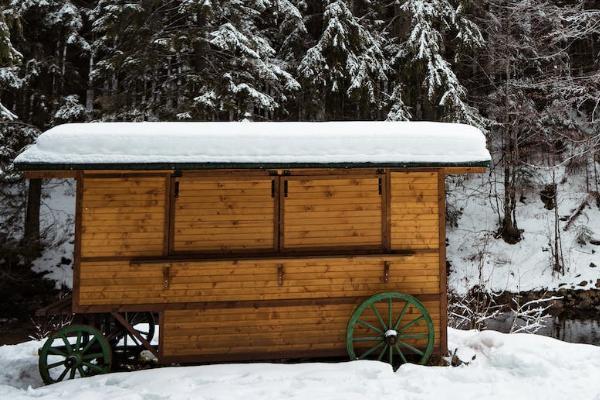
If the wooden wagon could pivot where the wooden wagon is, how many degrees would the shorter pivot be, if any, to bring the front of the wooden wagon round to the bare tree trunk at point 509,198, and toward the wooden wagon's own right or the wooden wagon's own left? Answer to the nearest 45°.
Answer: approximately 135° to the wooden wagon's own right

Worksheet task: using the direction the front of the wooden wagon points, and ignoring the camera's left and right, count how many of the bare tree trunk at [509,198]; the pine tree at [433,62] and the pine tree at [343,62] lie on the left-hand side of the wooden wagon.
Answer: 0

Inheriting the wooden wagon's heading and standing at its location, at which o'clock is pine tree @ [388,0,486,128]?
The pine tree is roughly at 4 o'clock from the wooden wagon.

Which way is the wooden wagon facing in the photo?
to the viewer's left

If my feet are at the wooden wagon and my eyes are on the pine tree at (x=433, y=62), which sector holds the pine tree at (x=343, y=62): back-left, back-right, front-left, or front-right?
front-left

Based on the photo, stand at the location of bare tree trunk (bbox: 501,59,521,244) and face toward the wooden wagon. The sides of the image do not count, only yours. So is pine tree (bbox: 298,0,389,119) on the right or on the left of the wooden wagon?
right

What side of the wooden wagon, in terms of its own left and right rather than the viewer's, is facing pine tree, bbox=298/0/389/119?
right

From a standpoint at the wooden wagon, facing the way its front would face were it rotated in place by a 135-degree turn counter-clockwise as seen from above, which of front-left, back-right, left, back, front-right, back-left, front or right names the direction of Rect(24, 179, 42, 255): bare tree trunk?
back
